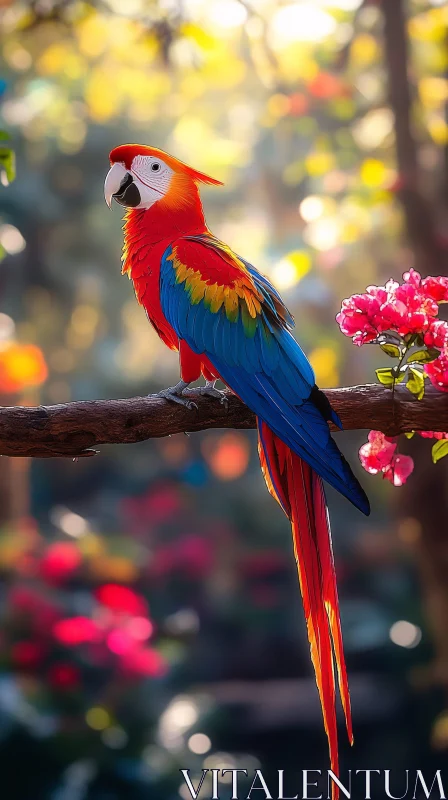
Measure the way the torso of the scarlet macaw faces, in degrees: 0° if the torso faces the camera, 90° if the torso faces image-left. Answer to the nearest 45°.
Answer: approximately 90°

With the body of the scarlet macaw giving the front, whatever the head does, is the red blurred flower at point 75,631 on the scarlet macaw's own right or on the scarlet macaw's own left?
on the scarlet macaw's own right
